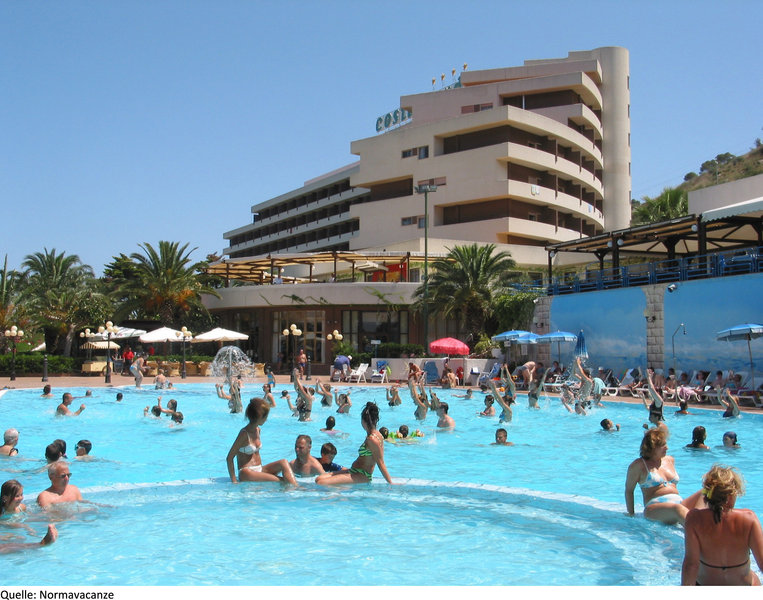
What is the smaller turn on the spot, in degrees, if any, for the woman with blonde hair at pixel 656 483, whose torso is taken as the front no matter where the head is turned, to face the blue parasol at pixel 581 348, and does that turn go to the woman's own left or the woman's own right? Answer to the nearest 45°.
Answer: approximately 135° to the woman's own left

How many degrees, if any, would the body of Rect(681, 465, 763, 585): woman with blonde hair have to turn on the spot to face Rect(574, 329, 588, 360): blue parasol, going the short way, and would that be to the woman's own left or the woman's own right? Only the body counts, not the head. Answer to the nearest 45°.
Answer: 0° — they already face it

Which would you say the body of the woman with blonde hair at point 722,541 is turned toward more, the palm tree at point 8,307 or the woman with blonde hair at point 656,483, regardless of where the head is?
the woman with blonde hair

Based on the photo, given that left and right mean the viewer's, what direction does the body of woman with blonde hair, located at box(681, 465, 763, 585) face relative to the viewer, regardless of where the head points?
facing away from the viewer

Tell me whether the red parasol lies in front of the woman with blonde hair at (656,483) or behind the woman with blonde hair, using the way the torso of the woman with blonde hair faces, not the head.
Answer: behind

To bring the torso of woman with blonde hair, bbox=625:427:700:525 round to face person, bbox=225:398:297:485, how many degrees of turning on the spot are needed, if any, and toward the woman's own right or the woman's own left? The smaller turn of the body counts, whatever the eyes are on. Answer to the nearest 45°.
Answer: approximately 135° to the woman's own right

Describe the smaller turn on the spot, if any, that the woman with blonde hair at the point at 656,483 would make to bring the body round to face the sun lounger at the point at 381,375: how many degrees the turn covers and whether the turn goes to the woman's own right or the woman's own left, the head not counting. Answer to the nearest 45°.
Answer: approximately 180°

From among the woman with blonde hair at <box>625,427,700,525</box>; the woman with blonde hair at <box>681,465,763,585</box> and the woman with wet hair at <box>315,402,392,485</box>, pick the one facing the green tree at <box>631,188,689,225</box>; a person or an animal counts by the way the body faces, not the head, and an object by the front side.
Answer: the woman with blonde hair at <box>681,465,763,585</box>

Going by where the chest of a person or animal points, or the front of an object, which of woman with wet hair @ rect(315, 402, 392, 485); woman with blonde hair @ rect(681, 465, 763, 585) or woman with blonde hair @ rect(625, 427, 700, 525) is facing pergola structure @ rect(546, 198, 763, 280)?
woman with blonde hair @ rect(681, 465, 763, 585)

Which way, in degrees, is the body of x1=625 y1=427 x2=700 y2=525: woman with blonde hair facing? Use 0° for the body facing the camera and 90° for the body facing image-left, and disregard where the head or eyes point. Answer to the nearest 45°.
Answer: approximately 315°
